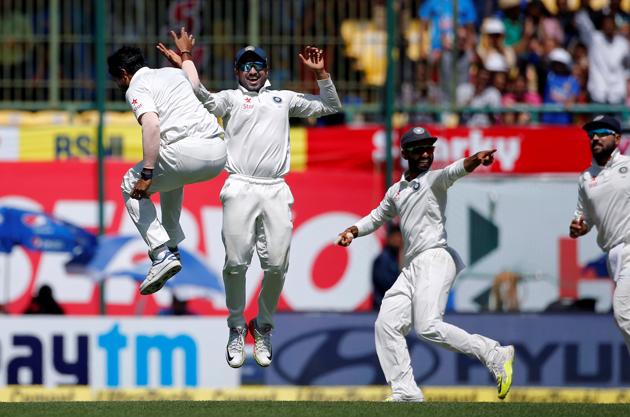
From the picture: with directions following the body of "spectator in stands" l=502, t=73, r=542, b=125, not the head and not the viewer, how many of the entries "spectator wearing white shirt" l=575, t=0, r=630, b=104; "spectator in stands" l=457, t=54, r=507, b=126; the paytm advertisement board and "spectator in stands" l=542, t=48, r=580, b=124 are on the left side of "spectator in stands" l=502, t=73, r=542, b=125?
2

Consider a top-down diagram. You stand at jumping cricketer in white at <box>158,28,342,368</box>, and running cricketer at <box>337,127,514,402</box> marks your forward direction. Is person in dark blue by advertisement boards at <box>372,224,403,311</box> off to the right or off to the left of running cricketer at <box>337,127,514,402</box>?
left

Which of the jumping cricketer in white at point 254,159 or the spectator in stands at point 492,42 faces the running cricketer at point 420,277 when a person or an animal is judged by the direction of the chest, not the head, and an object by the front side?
the spectator in stands

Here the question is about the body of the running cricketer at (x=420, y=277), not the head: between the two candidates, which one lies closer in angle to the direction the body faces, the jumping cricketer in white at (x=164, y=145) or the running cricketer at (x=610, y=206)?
the jumping cricketer in white

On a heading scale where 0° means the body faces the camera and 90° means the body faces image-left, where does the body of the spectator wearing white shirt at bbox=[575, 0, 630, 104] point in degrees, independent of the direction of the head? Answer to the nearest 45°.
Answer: approximately 0°

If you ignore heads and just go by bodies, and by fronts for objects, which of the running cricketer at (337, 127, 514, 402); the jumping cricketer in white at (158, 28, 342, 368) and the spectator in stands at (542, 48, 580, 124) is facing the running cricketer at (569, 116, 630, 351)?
the spectator in stands

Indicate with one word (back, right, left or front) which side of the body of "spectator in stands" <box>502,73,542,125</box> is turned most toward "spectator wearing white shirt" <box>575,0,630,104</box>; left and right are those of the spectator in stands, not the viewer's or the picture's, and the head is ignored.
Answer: left
